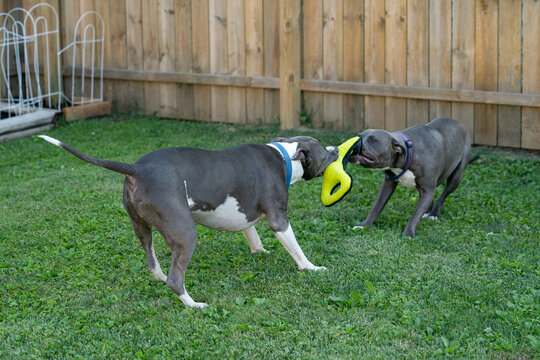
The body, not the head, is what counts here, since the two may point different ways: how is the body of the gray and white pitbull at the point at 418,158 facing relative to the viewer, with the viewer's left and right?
facing the viewer and to the left of the viewer

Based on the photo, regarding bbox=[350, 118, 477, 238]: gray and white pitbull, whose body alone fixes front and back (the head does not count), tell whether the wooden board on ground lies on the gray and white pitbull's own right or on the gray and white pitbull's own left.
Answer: on the gray and white pitbull's own right

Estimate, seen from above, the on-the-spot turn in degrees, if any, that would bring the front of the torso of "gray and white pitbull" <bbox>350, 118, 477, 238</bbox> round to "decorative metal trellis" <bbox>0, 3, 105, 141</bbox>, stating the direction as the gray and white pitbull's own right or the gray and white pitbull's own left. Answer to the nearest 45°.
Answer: approximately 90° to the gray and white pitbull's own right

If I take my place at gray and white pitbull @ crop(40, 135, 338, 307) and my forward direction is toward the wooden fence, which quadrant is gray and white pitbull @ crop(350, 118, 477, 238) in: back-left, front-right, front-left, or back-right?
front-right

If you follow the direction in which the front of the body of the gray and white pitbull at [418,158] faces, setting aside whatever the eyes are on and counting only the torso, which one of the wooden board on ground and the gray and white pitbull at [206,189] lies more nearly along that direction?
the gray and white pitbull

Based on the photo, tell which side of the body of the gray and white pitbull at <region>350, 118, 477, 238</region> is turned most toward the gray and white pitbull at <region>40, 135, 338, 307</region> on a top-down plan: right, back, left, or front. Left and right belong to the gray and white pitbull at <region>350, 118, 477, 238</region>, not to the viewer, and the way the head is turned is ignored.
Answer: front

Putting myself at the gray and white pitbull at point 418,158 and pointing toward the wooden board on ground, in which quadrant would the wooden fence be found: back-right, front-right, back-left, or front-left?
front-right

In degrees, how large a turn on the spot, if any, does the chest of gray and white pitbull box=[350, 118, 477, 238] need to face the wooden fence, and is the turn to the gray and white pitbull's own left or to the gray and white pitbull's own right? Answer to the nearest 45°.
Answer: approximately 135° to the gray and white pitbull's own right
